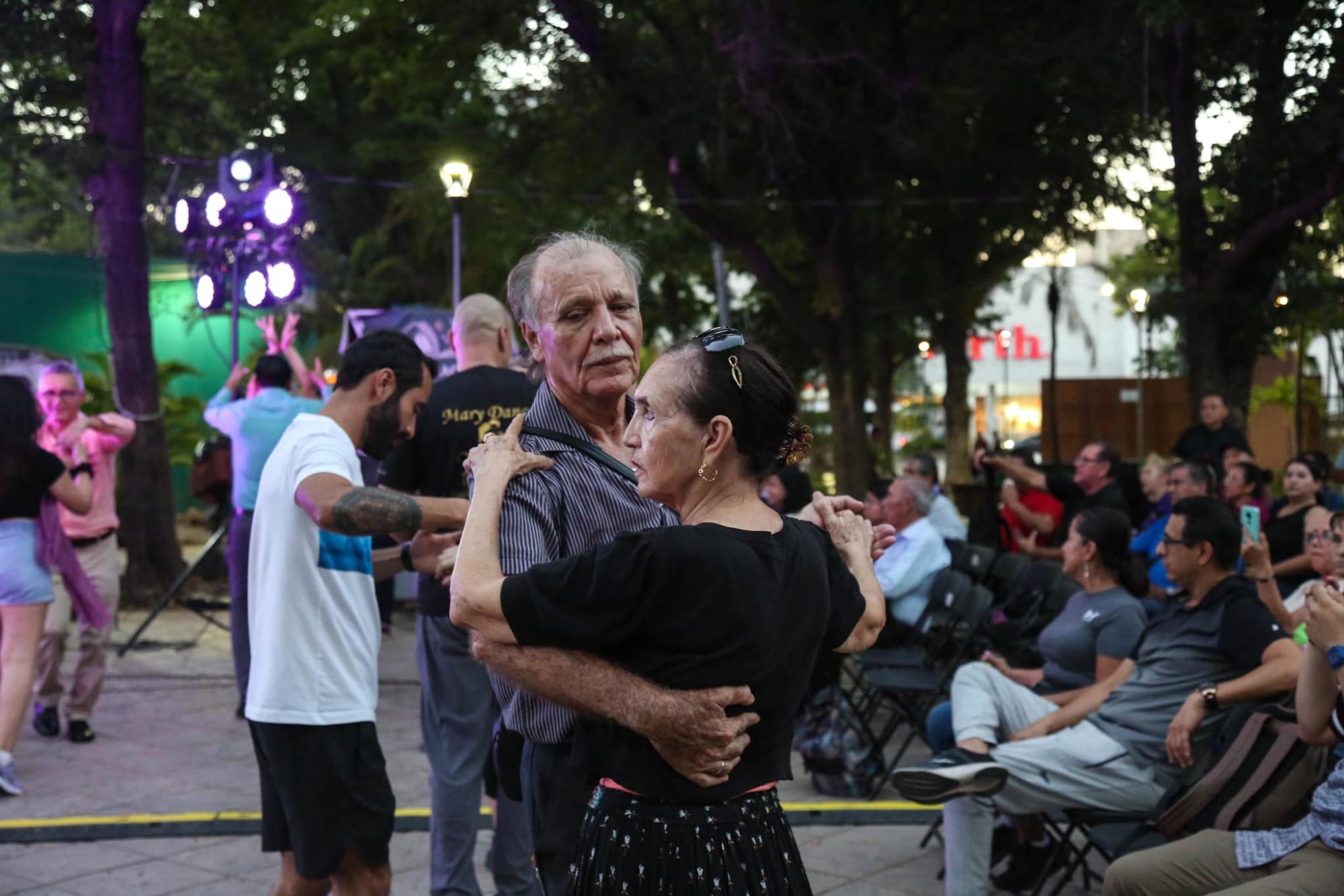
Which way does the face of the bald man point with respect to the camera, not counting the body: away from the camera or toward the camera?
away from the camera

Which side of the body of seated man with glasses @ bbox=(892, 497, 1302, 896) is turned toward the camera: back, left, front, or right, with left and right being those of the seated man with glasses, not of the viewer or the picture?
left

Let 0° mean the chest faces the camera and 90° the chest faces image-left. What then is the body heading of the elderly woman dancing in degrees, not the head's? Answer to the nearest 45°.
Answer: approximately 180°

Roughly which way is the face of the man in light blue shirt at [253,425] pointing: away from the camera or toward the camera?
away from the camera

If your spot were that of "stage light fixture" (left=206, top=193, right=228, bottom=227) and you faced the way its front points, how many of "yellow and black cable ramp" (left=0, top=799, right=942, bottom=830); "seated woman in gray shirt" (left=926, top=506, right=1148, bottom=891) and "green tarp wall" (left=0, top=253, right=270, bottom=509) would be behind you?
1

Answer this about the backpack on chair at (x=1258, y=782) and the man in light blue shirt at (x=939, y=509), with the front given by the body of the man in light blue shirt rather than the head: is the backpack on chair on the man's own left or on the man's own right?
on the man's own left

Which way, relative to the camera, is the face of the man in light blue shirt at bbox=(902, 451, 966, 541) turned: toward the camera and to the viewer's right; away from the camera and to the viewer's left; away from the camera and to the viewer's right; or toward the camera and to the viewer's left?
toward the camera and to the viewer's left

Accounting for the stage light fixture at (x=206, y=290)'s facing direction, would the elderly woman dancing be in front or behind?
in front

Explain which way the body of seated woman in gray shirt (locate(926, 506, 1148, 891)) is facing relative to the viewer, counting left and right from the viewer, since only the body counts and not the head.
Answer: facing to the left of the viewer

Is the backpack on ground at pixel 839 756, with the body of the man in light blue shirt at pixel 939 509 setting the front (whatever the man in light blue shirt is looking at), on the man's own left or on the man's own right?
on the man's own left

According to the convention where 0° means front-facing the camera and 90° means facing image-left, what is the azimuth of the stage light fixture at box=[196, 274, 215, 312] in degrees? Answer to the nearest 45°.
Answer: approximately 0°

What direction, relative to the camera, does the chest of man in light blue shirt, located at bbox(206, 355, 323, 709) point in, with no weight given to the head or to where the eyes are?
away from the camera

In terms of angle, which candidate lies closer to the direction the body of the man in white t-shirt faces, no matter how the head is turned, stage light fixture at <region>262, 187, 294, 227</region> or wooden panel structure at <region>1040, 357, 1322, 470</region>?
the wooden panel structure

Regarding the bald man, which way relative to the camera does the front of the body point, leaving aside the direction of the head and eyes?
away from the camera

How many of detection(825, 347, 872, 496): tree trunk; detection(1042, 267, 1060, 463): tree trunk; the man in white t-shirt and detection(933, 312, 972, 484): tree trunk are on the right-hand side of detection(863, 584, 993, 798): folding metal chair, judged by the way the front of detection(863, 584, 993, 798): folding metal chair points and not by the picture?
3
